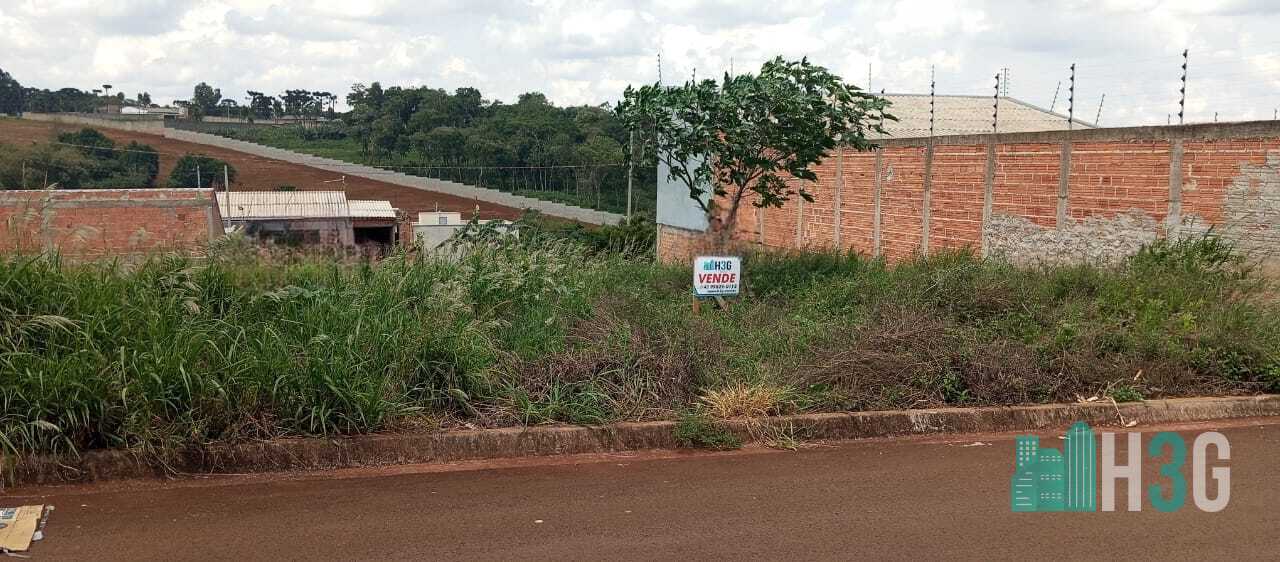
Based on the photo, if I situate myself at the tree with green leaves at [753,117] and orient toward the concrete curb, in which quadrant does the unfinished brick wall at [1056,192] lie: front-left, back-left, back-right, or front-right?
back-left

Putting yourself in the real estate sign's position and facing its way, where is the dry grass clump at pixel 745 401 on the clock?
The dry grass clump is roughly at 12 o'clock from the real estate sign.

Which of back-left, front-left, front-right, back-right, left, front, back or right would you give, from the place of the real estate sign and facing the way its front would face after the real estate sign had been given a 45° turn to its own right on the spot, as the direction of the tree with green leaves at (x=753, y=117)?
back-right

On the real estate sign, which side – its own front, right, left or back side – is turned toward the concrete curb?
front

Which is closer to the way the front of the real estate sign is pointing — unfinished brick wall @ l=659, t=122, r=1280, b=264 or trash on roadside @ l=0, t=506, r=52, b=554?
the trash on roadside

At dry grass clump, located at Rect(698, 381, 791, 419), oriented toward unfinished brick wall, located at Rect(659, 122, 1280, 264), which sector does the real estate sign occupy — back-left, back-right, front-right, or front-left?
front-left

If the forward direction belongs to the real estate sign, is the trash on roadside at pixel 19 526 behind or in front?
in front

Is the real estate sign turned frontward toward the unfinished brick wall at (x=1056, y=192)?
no

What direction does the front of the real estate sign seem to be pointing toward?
toward the camera

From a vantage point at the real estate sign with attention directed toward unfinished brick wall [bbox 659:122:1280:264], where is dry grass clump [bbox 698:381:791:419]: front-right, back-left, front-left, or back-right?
back-right
